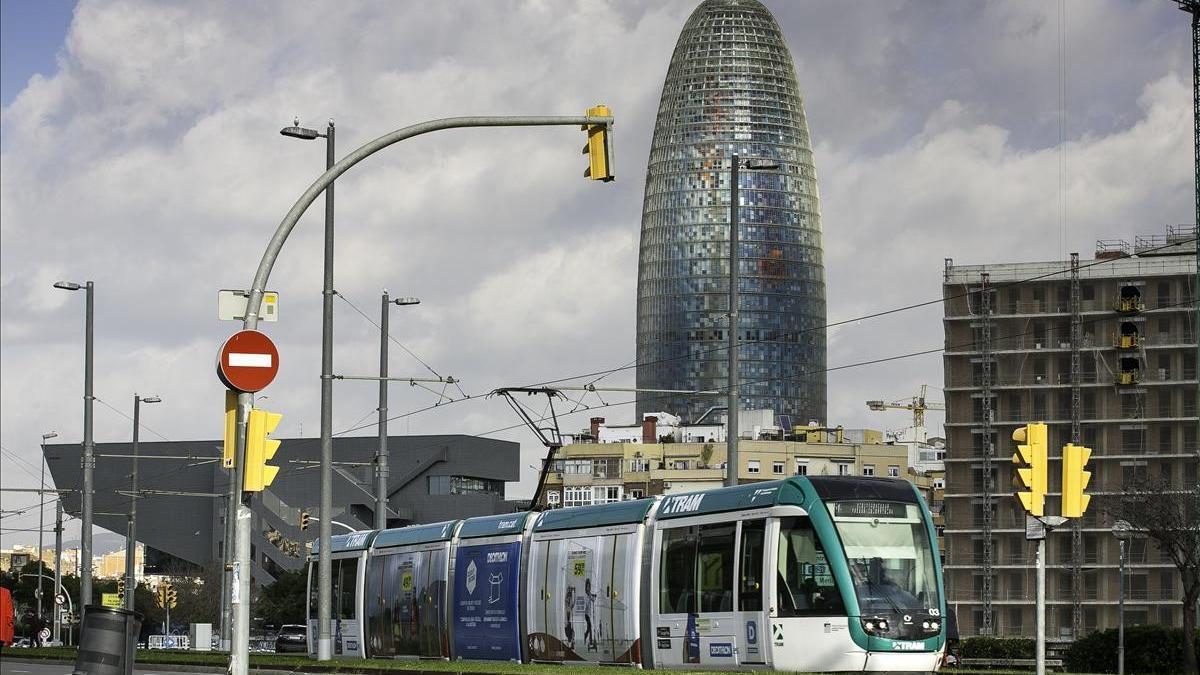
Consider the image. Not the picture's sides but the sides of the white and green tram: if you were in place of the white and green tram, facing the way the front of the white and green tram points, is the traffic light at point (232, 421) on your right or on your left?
on your right

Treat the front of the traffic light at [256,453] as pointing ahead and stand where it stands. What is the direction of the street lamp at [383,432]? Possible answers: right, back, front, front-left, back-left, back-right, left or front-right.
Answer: left

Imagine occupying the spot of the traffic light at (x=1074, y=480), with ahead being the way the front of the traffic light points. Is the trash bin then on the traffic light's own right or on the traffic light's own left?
on the traffic light's own right

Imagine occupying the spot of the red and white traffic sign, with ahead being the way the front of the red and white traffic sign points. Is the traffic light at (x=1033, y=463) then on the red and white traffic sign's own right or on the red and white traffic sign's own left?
on the red and white traffic sign's own left

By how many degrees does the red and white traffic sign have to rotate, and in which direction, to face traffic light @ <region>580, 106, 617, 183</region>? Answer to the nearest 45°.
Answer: approximately 135° to its left

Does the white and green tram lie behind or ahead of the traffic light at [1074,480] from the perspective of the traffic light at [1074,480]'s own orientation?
behind

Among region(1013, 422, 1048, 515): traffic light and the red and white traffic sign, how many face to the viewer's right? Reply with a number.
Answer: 0

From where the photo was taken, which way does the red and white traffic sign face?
toward the camera
